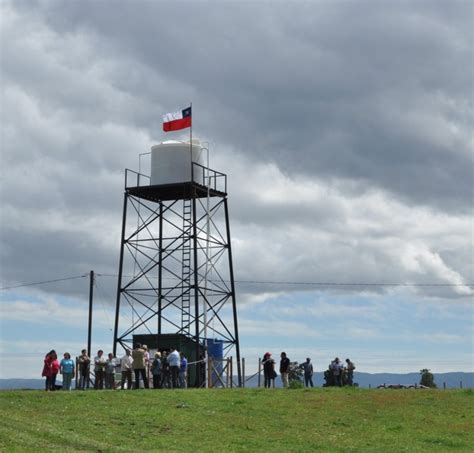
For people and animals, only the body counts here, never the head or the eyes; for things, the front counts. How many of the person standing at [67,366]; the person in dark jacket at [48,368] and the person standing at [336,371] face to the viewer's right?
1

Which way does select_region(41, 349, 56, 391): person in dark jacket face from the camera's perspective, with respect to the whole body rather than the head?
to the viewer's right

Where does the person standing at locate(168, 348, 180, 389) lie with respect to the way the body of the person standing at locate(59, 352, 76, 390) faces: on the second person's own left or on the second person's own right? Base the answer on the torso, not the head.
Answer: on the second person's own left

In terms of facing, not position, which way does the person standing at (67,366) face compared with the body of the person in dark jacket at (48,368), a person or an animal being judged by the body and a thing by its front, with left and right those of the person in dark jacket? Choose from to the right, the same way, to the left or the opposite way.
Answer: to the right

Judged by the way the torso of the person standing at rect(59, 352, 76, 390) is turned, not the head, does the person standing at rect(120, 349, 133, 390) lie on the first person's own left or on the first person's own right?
on the first person's own left

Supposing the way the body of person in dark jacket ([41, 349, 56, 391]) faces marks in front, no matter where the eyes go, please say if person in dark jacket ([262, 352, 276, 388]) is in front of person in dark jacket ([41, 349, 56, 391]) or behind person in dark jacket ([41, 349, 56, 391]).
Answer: in front
